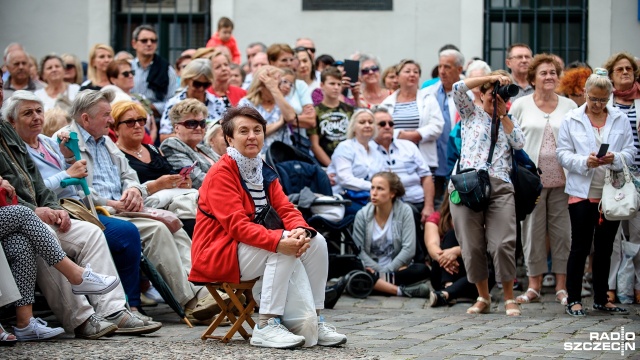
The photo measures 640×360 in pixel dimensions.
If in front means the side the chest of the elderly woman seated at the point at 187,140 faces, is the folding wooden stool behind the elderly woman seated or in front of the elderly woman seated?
in front

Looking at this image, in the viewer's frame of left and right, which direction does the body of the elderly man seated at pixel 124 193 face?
facing the viewer and to the right of the viewer

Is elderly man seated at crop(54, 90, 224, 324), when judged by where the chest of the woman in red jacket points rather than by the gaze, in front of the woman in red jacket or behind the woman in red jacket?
behind

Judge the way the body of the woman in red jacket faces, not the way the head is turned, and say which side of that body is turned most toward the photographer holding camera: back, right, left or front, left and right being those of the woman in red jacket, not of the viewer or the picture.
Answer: left

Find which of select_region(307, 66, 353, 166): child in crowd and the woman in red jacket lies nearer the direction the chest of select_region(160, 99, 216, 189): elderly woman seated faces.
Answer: the woman in red jacket

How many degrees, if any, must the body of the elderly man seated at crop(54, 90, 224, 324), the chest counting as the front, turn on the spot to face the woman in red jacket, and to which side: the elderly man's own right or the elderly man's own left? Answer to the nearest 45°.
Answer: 0° — they already face them

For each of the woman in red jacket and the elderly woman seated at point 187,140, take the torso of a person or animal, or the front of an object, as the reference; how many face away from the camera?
0

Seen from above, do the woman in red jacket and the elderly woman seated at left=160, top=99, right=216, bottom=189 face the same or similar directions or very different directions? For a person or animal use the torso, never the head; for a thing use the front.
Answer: same or similar directions

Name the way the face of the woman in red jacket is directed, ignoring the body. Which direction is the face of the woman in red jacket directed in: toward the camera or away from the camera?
toward the camera

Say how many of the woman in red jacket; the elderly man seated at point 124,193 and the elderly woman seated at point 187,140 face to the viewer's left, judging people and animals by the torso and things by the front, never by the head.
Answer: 0
